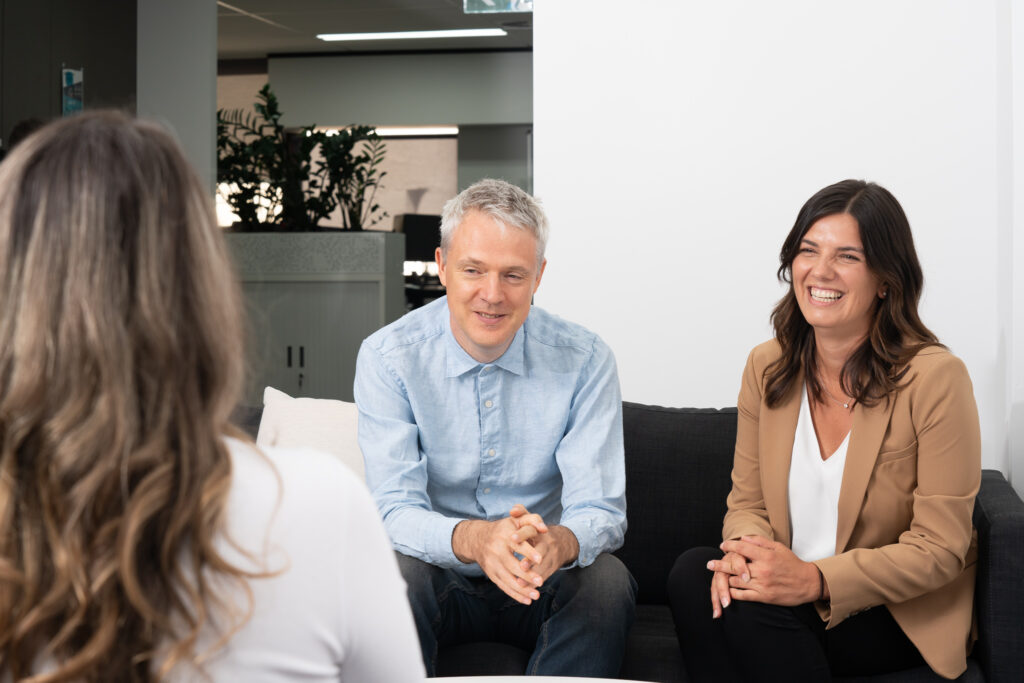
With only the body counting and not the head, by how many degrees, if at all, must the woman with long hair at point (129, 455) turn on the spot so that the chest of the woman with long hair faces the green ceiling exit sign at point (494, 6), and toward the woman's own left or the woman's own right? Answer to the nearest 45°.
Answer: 0° — they already face it

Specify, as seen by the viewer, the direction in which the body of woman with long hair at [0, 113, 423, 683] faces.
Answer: away from the camera

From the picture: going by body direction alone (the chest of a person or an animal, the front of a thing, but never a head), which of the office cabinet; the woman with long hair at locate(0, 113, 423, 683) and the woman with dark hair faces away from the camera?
the woman with long hair

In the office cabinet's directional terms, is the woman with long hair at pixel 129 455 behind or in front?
in front

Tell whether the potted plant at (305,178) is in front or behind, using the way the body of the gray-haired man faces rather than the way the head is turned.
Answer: behind

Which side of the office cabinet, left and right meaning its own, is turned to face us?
front

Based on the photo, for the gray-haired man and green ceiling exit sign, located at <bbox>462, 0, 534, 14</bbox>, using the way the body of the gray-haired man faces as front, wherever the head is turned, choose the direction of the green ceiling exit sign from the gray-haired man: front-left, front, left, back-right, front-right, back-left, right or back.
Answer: back

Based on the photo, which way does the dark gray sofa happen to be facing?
toward the camera

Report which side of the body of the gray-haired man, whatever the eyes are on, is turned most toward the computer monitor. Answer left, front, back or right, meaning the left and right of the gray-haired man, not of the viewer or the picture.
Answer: back

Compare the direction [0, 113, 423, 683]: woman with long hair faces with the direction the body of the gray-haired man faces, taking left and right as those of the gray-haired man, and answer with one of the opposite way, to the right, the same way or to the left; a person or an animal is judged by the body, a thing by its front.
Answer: the opposite way

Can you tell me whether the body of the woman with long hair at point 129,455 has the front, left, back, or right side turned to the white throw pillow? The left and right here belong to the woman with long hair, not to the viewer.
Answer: front

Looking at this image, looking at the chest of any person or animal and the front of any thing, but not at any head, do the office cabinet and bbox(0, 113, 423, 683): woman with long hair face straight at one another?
yes

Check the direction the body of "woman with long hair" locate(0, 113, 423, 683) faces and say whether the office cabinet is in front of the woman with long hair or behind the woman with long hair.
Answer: in front

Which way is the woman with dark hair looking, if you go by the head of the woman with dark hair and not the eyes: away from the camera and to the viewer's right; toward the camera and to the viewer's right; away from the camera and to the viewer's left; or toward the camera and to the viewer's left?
toward the camera and to the viewer's left

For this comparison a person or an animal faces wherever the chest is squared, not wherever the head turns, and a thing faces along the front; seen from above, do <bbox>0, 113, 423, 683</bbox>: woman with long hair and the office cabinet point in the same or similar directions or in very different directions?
very different directions

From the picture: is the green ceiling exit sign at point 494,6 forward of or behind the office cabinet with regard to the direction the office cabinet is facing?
forward

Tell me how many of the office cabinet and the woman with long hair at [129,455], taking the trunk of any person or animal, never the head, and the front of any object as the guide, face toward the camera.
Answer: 1
